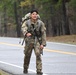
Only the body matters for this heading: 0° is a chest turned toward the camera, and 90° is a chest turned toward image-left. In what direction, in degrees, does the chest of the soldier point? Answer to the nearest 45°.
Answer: approximately 0°
